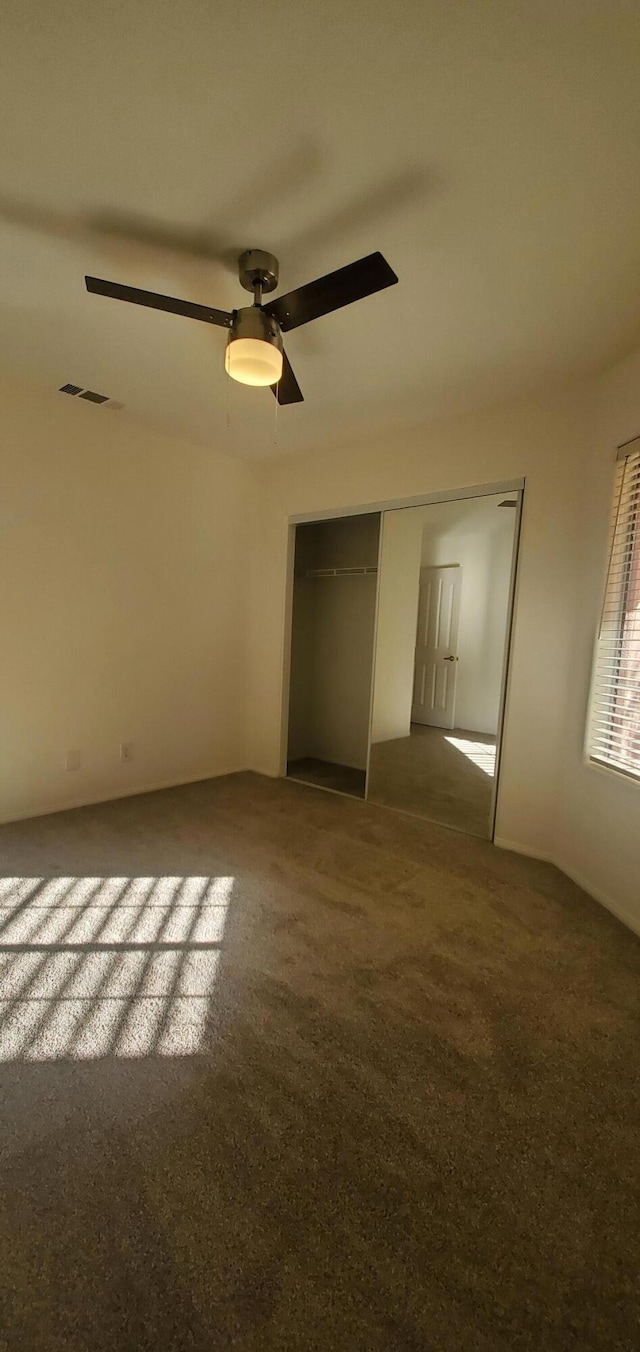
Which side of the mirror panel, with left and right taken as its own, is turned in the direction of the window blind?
left

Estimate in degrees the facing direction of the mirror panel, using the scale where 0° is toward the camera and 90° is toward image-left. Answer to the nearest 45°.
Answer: approximately 45°

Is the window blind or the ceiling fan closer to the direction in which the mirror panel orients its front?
the ceiling fan
